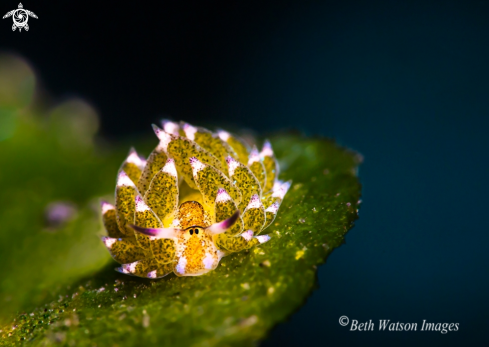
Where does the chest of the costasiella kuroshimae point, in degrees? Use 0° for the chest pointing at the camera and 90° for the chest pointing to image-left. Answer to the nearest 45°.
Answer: approximately 0°
